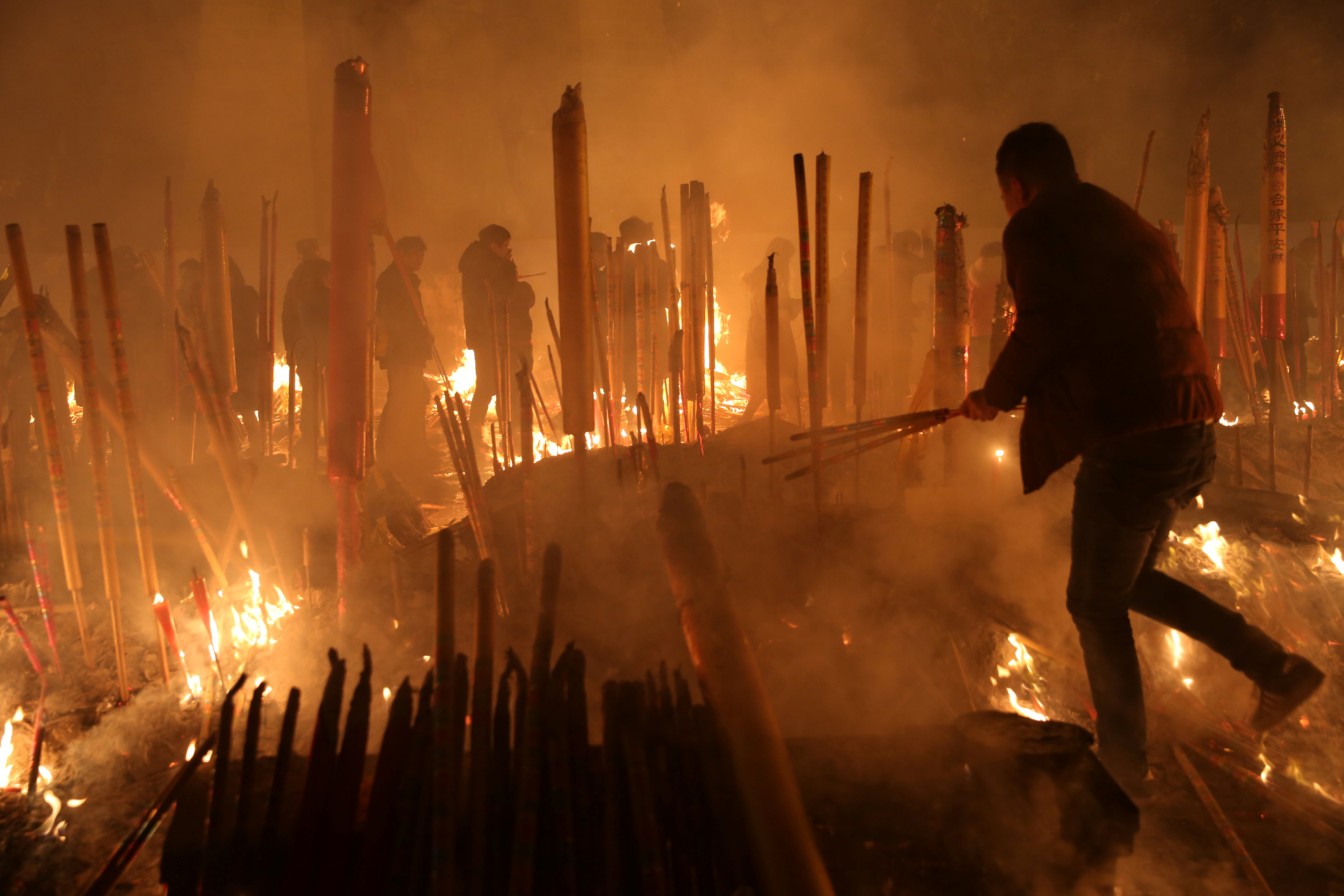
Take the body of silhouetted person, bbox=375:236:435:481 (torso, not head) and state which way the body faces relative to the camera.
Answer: to the viewer's right

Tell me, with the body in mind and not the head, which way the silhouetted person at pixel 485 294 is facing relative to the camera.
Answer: to the viewer's right

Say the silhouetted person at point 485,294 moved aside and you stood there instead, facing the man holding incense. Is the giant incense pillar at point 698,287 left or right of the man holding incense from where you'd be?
left

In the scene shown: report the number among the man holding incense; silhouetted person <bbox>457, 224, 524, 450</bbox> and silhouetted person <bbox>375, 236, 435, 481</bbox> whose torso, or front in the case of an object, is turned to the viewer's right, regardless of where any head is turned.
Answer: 2

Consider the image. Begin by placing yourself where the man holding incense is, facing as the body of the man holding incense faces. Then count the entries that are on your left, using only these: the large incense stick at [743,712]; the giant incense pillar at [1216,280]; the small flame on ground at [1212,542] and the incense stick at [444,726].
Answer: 2

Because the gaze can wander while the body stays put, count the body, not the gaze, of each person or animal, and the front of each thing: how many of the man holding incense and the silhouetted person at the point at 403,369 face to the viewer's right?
1

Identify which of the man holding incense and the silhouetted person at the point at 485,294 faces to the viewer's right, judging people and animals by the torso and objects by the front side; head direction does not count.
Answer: the silhouetted person

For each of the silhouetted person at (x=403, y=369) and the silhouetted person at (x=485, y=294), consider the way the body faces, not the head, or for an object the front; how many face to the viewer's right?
2

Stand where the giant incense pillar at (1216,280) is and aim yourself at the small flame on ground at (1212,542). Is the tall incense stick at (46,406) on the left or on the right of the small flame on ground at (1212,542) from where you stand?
right

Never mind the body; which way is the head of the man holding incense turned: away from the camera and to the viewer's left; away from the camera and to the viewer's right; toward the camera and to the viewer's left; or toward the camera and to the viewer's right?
away from the camera and to the viewer's left
